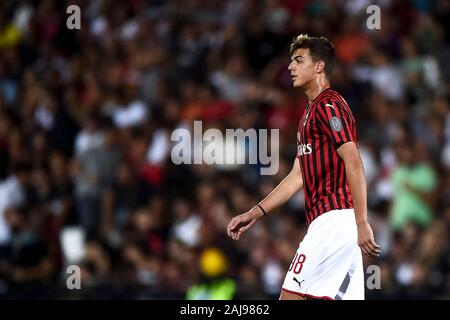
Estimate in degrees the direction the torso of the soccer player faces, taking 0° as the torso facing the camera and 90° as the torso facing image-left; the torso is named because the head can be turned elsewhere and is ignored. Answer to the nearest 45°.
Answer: approximately 90°

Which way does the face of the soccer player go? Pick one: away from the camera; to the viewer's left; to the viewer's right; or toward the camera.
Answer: to the viewer's left
